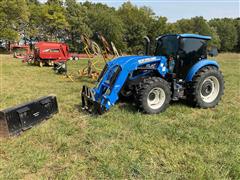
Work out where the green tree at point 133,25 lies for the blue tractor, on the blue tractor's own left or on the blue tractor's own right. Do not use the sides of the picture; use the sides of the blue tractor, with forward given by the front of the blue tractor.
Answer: on the blue tractor's own right

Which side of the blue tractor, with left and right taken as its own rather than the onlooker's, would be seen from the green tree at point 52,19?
right

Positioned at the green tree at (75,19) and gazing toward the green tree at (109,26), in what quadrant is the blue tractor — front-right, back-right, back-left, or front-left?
front-right

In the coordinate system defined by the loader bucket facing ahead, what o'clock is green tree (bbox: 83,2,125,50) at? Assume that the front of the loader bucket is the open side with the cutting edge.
The green tree is roughly at 2 o'clock from the loader bucket.

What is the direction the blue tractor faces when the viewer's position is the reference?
facing the viewer and to the left of the viewer

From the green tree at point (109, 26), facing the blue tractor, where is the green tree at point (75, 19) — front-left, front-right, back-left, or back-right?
back-right

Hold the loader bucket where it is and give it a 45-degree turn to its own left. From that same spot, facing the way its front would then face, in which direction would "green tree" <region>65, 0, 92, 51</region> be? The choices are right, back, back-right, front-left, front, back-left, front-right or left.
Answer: right

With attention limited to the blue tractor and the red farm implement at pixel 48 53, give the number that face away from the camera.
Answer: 0

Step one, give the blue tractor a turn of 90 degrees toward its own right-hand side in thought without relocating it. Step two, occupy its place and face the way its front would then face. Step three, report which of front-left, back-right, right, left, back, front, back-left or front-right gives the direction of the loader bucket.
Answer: left
